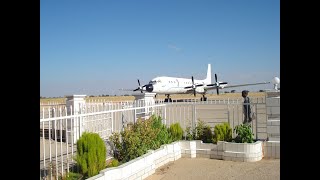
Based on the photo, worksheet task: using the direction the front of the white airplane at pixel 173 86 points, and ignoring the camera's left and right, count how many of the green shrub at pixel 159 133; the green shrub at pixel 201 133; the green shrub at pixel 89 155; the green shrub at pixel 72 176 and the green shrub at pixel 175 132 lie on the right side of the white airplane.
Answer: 0

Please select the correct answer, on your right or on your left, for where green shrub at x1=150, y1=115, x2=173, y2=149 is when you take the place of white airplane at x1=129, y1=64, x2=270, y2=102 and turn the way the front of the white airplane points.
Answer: on your left

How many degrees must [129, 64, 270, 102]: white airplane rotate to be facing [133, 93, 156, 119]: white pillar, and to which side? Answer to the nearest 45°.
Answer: approximately 45° to its left

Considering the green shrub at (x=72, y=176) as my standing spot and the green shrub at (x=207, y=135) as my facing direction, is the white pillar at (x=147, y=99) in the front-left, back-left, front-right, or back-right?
front-left

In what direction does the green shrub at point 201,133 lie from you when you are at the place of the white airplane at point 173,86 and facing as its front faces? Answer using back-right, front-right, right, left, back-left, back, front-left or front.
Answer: front-left

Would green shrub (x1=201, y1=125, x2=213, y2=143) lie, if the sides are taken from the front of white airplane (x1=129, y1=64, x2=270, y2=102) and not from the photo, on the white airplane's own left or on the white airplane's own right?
on the white airplane's own left

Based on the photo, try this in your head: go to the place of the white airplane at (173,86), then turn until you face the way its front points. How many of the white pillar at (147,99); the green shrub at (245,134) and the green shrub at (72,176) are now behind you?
0

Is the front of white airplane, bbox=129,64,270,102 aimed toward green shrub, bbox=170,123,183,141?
no

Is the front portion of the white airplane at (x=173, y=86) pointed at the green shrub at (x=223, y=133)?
no

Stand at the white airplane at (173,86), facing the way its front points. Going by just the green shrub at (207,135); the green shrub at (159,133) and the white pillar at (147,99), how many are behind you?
0

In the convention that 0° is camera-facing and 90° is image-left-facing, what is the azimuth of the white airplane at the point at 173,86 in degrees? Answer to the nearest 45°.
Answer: approximately 45°

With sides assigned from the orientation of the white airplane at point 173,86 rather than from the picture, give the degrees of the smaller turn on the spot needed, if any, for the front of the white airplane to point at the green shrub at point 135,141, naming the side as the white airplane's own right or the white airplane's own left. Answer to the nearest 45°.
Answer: approximately 45° to the white airplane's own left

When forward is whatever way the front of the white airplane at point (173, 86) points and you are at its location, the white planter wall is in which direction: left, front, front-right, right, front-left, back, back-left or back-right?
front-left
